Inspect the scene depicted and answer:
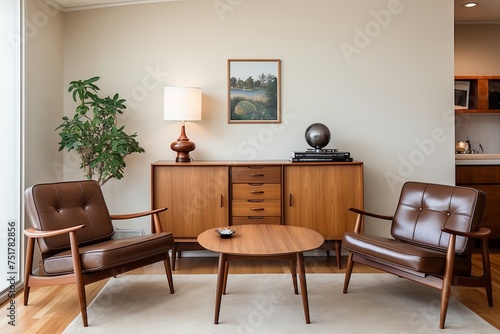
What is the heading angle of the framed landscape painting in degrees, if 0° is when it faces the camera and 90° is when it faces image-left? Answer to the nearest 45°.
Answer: approximately 0°

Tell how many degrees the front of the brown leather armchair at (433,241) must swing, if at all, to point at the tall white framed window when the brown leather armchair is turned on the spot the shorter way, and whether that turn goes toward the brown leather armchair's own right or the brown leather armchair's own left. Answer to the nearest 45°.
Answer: approximately 45° to the brown leather armchair's own right

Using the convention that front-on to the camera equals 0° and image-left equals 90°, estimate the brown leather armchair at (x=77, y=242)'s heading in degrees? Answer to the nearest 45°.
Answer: approximately 315°

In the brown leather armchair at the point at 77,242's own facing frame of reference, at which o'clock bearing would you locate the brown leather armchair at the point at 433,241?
the brown leather armchair at the point at 433,241 is roughly at 11 o'clock from the brown leather armchair at the point at 77,242.

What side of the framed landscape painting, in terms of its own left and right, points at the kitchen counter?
left

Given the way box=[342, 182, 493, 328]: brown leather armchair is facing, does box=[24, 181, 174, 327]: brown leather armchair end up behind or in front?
in front

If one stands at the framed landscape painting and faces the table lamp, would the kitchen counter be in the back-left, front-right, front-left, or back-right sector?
back-right

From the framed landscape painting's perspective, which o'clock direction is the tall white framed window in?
The tall white framed window is roughly at 2 o'clock from the framed landscape painting.

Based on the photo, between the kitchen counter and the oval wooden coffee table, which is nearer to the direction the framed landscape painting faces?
the oval wooden coffee table

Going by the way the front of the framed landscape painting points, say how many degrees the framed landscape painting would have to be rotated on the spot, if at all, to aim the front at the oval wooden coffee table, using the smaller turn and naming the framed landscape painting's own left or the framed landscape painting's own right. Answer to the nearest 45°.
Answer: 0° — it already faces it

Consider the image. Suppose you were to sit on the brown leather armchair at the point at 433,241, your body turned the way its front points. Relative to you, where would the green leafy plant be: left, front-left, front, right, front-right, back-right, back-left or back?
front-right

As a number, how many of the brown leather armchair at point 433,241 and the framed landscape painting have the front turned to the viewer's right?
0
